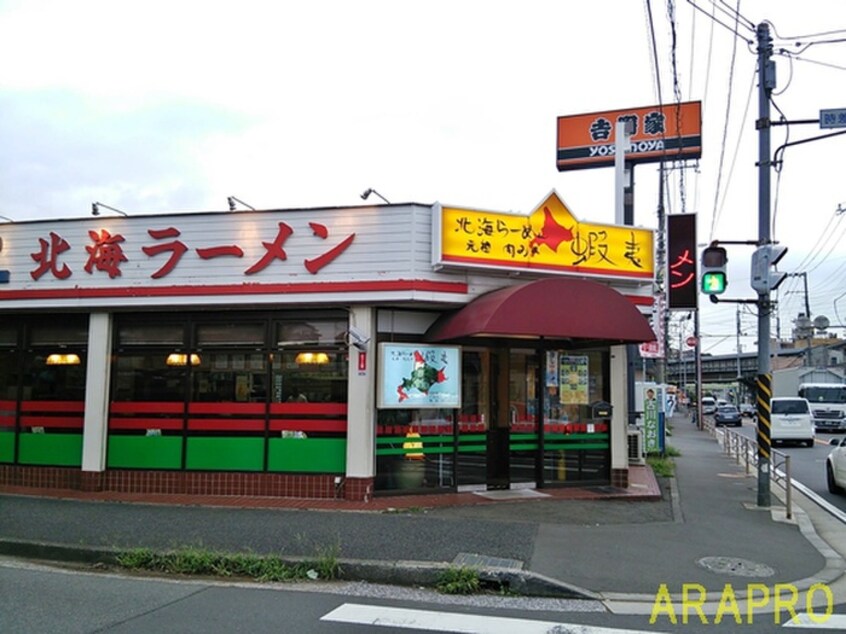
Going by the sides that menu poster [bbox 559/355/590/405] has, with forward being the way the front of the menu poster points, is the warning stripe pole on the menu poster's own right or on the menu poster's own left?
on the menu poster's own left

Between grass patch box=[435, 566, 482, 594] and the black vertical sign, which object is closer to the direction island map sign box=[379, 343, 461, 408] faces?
the grass patch

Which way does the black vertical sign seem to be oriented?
toward the camera

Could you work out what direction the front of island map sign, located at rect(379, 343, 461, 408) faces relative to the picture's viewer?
facing the viewer

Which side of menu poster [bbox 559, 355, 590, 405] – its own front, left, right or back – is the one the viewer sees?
front
